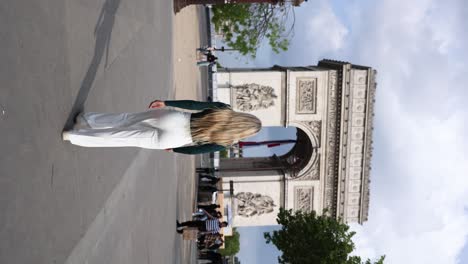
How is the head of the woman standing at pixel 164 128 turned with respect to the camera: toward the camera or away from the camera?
away from the camera

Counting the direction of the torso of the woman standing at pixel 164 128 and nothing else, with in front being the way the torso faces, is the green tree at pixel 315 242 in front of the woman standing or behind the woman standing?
in front

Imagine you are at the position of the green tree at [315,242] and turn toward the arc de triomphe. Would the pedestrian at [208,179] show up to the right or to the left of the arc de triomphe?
left

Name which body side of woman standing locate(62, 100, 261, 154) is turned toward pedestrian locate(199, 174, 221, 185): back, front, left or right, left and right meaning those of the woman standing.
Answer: front

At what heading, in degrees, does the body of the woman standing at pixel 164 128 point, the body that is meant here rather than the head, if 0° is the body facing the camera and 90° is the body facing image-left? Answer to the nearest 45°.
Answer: approximately 180°

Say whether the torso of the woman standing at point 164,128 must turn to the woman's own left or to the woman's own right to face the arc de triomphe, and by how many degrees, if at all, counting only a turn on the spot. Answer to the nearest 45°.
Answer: approximately 45° to the woman's own right
